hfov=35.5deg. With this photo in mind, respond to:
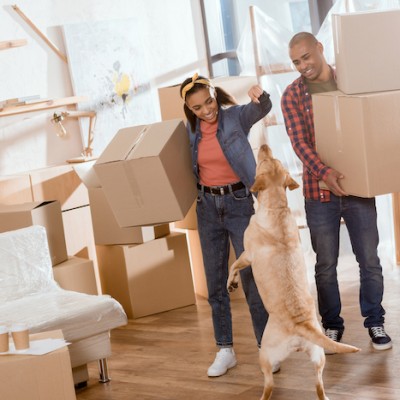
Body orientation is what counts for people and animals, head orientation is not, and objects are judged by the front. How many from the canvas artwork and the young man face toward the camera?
2

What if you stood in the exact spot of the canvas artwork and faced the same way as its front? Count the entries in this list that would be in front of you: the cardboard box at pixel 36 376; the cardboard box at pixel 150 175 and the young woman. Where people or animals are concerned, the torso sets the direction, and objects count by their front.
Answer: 3

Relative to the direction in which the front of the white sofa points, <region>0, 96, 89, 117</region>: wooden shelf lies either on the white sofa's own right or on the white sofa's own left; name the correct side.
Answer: on the white sofa's own left

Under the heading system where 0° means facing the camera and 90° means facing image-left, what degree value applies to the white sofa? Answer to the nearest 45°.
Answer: approximately 315°

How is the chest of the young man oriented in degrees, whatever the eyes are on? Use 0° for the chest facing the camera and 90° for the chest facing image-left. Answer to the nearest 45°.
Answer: approximately 0°

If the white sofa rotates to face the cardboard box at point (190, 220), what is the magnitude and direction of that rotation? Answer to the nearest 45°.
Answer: approximately 90° to its left

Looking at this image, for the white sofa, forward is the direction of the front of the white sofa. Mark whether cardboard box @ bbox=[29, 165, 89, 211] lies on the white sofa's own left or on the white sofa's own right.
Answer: on the white sofa's own left

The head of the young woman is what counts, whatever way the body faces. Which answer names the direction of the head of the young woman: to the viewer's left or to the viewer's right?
to the viewer's right

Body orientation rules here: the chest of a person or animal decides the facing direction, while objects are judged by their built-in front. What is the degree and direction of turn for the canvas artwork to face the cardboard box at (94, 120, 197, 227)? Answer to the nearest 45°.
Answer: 0° — it already faces it
